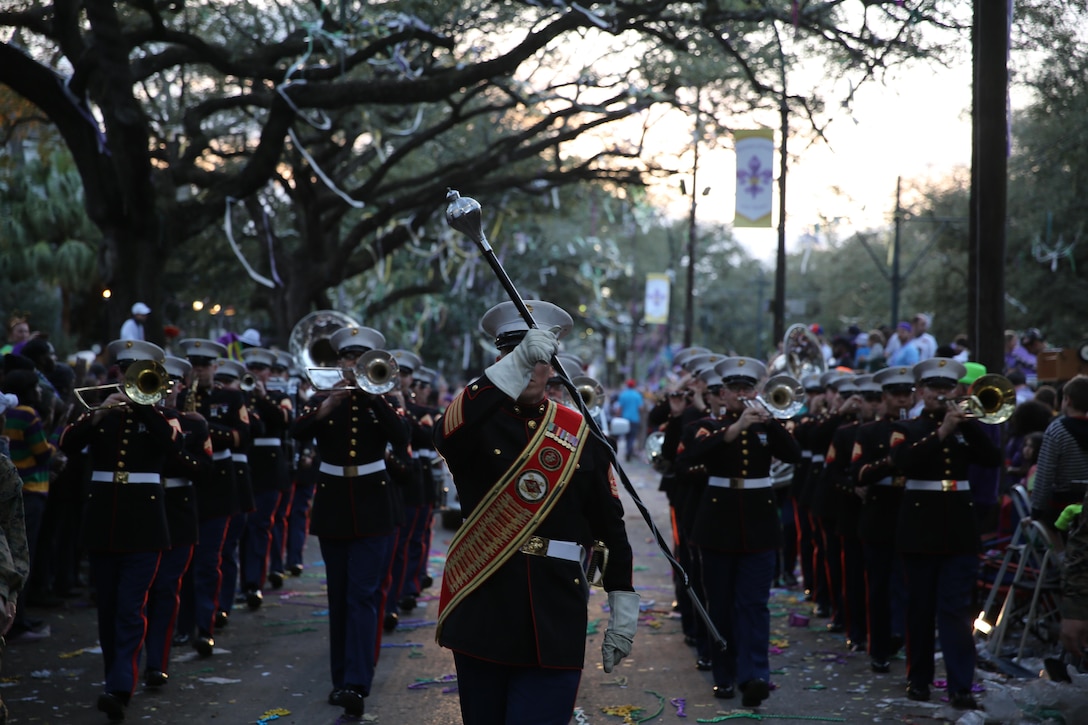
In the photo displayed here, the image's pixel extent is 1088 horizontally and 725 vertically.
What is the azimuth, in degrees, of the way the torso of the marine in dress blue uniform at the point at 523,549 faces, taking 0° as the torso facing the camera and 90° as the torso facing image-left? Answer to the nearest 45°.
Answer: approximately 0°

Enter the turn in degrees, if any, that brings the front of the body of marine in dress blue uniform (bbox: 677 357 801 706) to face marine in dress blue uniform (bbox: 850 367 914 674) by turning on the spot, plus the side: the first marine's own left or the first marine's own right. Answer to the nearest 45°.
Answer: approximately 135° to the first marine's own left

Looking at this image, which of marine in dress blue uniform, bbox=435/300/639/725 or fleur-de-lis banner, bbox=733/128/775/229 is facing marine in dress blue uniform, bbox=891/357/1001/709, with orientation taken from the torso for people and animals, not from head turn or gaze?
the fleur-de-lis banner

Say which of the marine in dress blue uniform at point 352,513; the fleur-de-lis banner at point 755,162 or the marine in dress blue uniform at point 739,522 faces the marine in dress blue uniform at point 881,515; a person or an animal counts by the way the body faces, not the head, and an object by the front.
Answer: the fleur-de-lis banner

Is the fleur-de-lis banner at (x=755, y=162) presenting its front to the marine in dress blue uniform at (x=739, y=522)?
yes

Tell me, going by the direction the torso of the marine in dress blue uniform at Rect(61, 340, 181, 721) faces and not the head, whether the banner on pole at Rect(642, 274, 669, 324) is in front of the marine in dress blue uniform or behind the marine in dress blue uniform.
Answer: behind

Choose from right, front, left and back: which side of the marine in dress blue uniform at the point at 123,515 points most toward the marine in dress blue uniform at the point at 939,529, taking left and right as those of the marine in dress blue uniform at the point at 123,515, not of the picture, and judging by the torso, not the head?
left

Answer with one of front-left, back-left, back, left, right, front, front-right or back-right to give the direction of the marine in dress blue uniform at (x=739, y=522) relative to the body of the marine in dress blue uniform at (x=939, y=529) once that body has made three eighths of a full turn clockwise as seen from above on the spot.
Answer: front-left

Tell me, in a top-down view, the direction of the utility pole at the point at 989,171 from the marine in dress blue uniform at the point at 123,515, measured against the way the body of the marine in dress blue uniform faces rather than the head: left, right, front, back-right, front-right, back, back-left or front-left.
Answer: left

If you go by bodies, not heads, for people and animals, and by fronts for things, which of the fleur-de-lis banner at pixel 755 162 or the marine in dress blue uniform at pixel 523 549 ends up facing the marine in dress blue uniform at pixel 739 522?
the fleur-de-lis banner

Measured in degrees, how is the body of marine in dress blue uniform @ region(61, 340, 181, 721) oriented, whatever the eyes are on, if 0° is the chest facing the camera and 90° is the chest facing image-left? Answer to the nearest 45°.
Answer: approximately 0°

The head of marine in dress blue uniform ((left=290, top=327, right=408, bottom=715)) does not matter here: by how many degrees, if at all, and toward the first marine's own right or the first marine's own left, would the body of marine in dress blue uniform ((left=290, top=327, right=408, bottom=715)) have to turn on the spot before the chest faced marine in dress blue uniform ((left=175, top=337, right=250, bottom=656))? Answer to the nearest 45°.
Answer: approximately 135° to the first marine's own right
